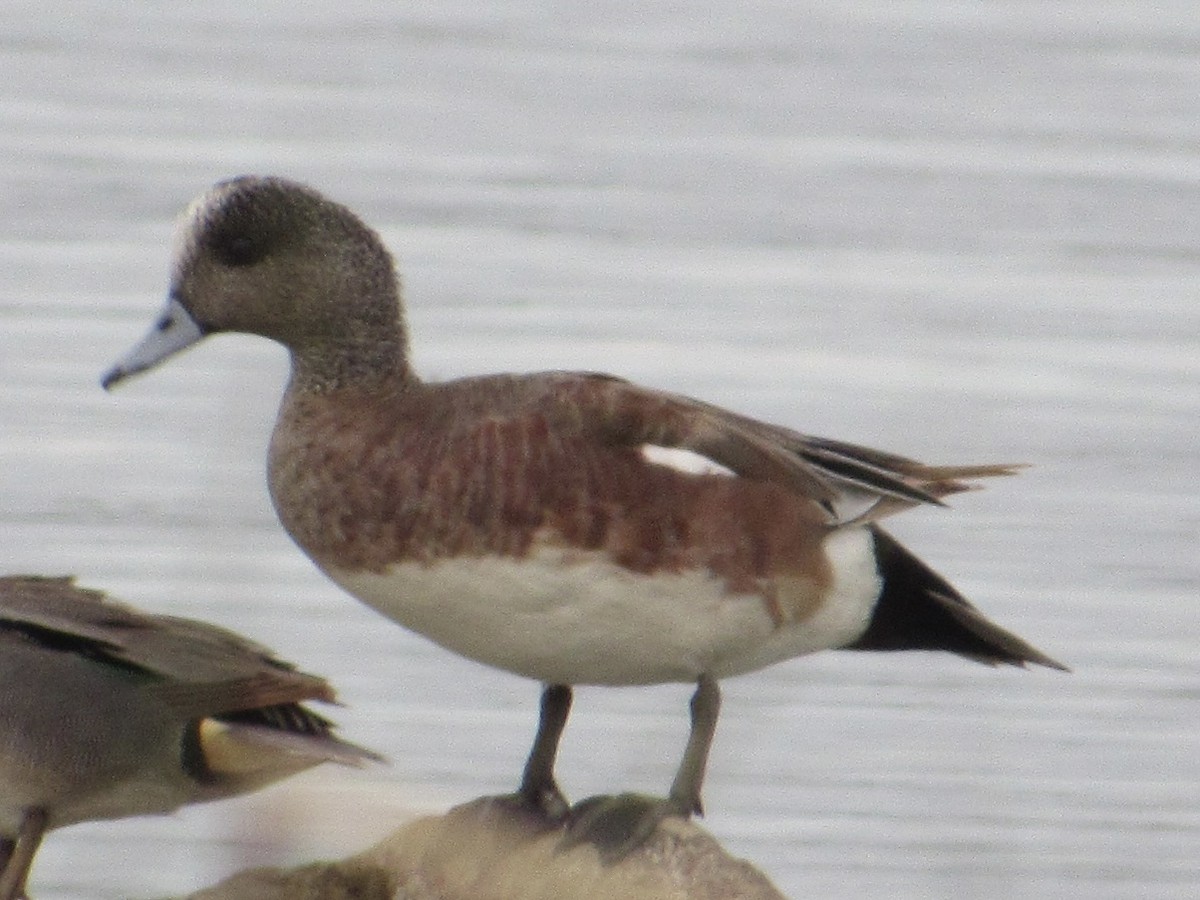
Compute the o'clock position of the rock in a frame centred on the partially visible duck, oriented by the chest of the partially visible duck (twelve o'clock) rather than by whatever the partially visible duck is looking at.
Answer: The rock is roughly at 7 o'clock from the partially visible duck.

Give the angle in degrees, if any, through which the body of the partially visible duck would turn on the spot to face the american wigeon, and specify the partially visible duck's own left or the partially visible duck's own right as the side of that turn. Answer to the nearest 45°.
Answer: approximately 180°

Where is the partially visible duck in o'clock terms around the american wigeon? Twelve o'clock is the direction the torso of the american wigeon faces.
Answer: The partially visible duck is roughly at 12 o'clock from the american wigeon.

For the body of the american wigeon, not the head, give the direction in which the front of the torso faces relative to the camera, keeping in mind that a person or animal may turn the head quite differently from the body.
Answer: to the viewer's left

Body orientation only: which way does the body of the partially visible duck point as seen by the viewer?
to the viewer's left

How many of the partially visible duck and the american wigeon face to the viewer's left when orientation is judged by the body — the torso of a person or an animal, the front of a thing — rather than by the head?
2
